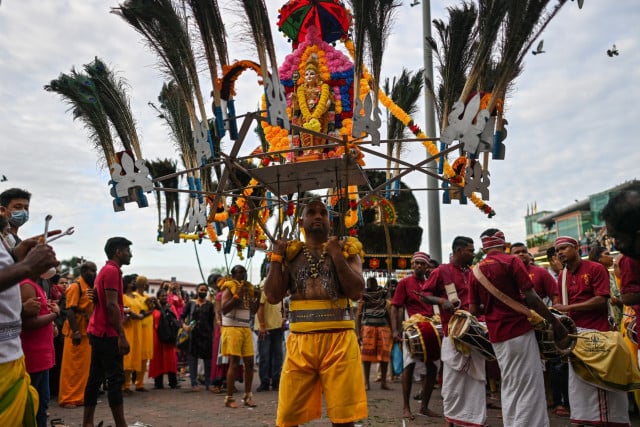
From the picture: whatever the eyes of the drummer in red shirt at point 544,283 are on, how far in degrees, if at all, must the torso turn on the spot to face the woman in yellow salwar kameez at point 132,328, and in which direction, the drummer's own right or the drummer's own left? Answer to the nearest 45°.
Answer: approximately 45° to the drummer's own right

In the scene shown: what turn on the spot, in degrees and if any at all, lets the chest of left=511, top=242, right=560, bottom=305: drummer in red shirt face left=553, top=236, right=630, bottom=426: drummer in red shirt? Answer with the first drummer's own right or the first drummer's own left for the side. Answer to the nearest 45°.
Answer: approximately 90° to the first drummer's own left

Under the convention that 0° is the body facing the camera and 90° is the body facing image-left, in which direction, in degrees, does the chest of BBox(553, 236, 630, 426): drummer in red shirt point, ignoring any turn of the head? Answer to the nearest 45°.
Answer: approximately 45°

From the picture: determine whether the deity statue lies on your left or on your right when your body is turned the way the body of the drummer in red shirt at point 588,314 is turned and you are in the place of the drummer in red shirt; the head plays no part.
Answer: on your right

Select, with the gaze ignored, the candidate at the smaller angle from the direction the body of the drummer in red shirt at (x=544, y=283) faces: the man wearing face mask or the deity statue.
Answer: the man wearing face mask
